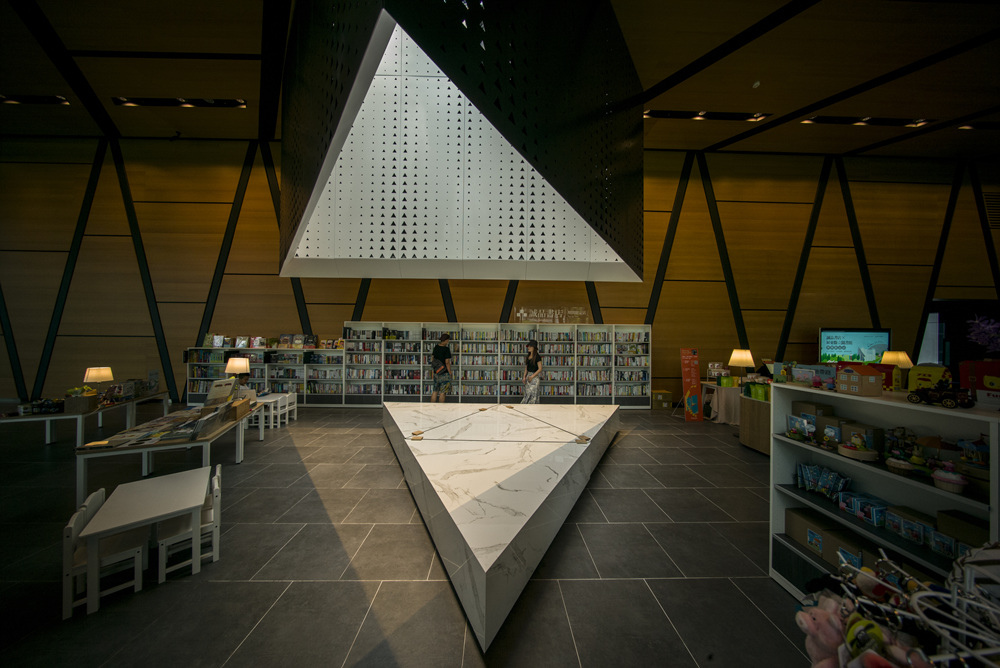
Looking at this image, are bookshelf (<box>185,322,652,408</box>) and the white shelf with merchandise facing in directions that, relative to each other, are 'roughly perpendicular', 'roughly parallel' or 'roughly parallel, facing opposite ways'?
roughly perpendicular

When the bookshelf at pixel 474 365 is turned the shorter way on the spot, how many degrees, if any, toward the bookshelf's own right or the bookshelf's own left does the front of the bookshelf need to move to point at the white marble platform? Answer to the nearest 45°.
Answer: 0° — it already faces it

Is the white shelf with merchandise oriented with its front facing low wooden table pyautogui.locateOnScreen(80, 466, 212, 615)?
yes

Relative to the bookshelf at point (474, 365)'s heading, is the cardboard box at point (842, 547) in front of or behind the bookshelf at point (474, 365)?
in front

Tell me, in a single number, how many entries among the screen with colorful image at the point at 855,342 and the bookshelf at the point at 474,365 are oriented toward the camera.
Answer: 2

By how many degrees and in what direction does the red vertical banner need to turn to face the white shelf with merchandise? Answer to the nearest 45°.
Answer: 0° — it already faces it

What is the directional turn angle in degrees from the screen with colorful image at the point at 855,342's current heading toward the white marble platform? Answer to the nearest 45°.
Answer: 0° — it already faces it

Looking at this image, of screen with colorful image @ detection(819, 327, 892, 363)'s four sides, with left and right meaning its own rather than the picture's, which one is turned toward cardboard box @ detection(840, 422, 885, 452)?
front

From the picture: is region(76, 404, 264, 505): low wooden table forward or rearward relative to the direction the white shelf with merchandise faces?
forward

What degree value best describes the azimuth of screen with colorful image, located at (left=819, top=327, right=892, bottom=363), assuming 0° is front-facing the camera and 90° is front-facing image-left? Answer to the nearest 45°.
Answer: approximately 0°

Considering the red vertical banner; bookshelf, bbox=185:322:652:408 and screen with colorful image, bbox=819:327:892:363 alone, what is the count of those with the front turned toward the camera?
3

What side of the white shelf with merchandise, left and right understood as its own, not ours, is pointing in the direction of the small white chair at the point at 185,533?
front

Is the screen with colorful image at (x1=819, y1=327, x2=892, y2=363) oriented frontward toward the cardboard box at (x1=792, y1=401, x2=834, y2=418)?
yes
